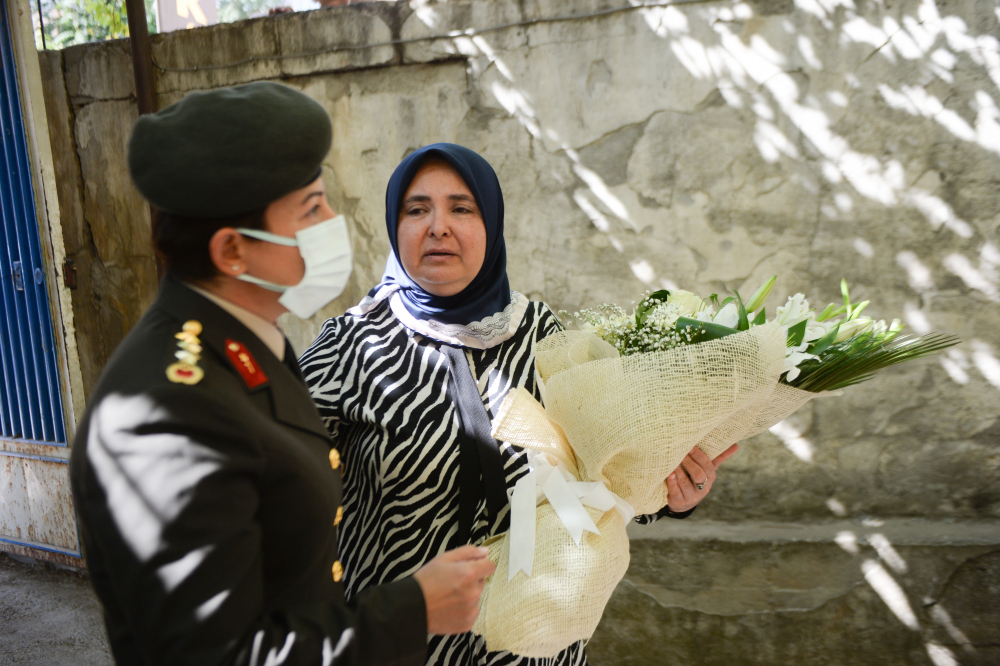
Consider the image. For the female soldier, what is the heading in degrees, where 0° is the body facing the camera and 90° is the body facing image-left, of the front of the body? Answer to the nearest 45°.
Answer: approximately 270°

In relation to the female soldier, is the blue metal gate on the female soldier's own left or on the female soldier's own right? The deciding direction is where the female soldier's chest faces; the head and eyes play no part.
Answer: on the female soldier's own left

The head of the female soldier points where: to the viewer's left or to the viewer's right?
to the viewer's right

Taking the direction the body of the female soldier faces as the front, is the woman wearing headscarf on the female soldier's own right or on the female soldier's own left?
on the female soldier's own left

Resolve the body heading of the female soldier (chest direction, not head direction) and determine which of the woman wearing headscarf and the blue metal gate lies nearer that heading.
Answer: the woman wearing headscarf
